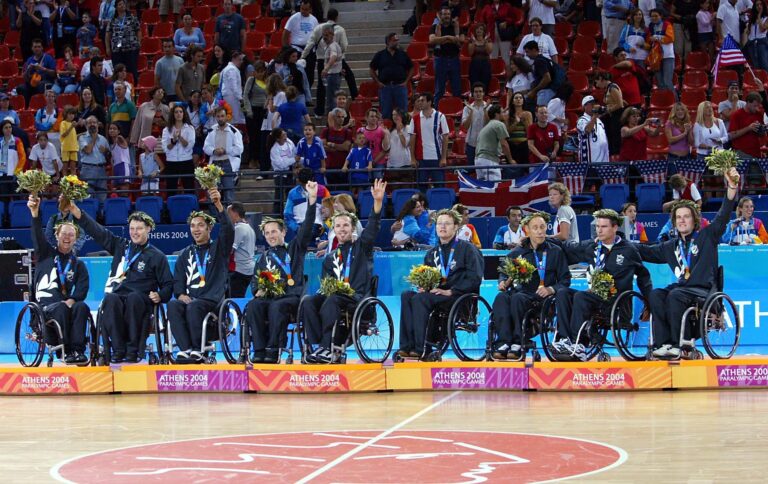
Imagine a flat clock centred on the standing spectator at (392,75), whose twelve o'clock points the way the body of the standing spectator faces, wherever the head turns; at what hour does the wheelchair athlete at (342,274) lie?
The wheelchair athlete is roughly at 12 o'clock from the standing spectator.

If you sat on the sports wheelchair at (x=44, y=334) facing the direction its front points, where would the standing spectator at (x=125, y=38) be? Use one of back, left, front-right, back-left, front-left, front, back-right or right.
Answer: back-left

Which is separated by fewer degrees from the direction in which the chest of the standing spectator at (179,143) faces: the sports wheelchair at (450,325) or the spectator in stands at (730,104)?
the sports wheelchair

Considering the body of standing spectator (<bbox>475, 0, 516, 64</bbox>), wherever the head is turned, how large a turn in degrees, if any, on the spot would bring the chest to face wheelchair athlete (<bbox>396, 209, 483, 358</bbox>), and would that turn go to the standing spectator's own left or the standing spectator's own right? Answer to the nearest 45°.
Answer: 0° — they already face them

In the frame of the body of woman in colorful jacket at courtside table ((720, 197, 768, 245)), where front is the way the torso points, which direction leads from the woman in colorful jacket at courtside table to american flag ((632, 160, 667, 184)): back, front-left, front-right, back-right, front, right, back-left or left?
back-right

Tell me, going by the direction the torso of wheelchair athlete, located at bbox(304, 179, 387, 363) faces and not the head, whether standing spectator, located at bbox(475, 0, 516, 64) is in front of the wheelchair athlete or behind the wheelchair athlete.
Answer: behind

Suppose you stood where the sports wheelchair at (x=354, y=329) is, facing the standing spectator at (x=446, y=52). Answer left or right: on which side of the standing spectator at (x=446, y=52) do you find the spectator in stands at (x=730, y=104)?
right

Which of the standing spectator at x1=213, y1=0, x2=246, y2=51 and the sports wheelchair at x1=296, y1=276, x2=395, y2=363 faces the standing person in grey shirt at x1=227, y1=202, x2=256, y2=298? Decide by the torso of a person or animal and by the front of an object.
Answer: the standing spectator at x1=213, y1=0, x2=246, y2=51

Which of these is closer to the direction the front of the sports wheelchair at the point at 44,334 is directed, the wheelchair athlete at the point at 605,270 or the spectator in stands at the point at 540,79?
the wheelchair athlete

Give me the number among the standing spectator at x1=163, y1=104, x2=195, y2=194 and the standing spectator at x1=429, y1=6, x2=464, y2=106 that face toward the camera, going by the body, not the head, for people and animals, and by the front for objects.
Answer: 2

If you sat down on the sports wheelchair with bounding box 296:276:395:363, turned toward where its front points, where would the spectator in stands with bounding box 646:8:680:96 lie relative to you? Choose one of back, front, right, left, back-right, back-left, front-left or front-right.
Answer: back

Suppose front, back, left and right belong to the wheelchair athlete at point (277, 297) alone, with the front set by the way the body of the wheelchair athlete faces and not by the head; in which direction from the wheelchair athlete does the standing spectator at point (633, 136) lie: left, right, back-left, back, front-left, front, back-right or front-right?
back

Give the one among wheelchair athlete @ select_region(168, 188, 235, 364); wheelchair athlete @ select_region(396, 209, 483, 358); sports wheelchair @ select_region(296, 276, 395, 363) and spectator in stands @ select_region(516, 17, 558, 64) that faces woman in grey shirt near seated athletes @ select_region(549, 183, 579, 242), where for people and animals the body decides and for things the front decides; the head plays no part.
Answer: spectator in stands @ select_region(516, 17, 558, 64)

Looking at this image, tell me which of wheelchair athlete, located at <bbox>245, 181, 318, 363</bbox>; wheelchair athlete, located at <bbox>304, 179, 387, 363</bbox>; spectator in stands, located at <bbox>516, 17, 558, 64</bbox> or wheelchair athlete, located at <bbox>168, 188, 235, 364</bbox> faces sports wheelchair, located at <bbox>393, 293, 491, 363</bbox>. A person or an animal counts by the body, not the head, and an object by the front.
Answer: the spectator in stands
